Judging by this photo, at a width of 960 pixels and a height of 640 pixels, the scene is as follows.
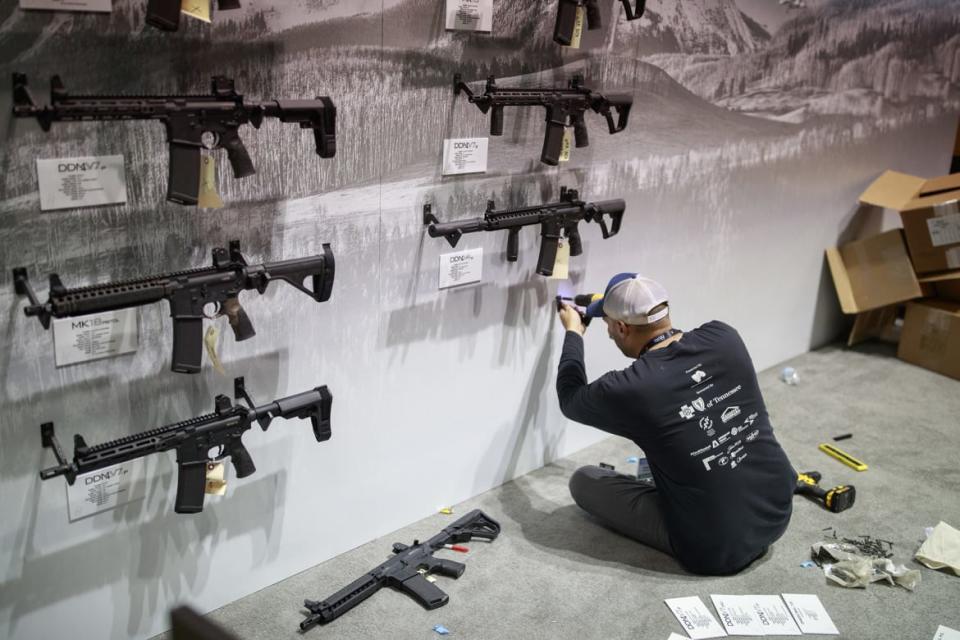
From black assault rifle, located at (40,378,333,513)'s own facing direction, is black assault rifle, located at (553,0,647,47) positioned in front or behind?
behind

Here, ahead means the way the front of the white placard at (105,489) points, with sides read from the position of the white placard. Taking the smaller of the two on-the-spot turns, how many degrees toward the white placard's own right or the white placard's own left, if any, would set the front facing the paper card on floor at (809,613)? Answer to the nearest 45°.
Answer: approximately 45° to the white placard's own left

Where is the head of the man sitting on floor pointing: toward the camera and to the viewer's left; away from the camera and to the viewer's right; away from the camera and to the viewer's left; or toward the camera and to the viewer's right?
away from the camera and to the viewer's left

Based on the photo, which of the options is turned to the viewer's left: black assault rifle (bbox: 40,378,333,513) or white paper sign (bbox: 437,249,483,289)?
the black assault rifle

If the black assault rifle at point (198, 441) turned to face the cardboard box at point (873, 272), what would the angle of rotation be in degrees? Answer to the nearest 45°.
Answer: approximately 135° to its right

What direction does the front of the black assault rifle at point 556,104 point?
to the viewer's left

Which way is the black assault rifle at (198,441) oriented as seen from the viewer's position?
to the viewer's left

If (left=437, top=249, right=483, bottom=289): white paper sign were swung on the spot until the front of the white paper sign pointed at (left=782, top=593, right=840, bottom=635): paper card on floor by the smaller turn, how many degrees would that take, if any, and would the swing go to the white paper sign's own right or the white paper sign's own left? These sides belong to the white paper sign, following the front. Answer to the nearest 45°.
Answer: approximately 45° to the white paper sign's own left

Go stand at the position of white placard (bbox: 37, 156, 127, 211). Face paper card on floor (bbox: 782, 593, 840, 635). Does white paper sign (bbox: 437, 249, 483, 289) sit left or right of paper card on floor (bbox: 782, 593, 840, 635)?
left

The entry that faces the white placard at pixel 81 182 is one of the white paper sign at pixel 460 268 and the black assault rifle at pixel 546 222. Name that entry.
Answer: the black assault rifle

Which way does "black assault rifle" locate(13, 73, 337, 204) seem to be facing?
to the viewer's left

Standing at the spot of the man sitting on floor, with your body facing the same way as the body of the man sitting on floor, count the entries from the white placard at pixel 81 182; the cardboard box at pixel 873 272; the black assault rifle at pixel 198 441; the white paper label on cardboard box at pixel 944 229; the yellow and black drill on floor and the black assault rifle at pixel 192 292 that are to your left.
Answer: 3

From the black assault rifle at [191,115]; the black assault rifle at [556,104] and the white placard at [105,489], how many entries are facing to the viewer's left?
2

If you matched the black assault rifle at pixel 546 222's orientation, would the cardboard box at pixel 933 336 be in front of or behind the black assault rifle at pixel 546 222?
behind
